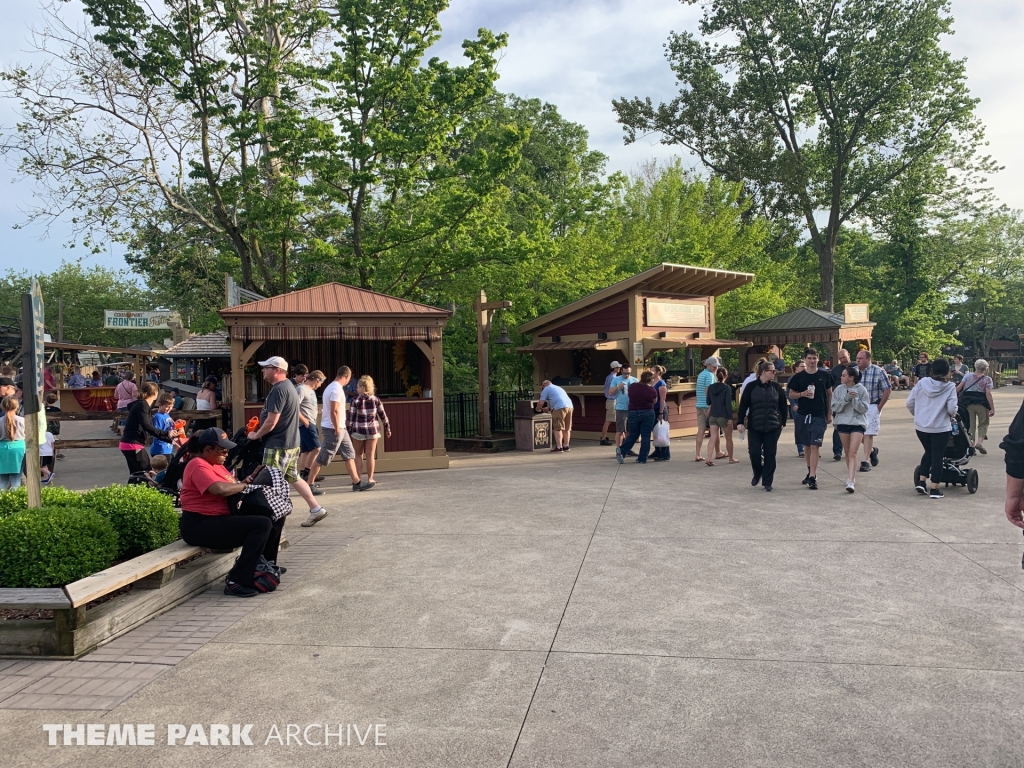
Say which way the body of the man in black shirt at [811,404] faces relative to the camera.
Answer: toward the camera

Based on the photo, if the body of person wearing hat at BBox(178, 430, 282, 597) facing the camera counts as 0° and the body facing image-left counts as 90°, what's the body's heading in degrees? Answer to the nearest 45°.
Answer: approximately 270°

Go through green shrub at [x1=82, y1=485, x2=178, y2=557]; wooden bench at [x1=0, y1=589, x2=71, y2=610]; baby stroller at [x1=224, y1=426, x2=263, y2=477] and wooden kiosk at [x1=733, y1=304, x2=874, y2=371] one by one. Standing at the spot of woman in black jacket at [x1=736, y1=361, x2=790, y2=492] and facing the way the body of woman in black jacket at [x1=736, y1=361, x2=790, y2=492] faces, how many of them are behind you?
1

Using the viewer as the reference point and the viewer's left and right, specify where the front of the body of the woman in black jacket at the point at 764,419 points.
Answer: facing the viewer

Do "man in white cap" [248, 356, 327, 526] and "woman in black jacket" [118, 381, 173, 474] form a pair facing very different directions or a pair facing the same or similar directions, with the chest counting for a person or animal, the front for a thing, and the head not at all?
very different directions

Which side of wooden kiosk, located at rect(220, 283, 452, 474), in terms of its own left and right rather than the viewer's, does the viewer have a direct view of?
front

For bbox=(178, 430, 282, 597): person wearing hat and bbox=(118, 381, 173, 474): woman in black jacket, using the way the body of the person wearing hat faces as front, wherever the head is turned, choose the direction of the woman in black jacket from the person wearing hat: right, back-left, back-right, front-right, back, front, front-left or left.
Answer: left

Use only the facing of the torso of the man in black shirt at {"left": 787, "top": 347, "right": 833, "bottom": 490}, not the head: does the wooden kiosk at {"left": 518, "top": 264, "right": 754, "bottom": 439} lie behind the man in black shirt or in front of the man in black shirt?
behind

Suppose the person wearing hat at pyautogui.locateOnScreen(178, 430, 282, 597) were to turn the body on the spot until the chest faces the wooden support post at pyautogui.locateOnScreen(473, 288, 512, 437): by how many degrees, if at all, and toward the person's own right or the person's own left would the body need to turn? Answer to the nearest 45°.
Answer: approximately 45° to the person's own left

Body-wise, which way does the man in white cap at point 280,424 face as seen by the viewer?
to the viewer's left
